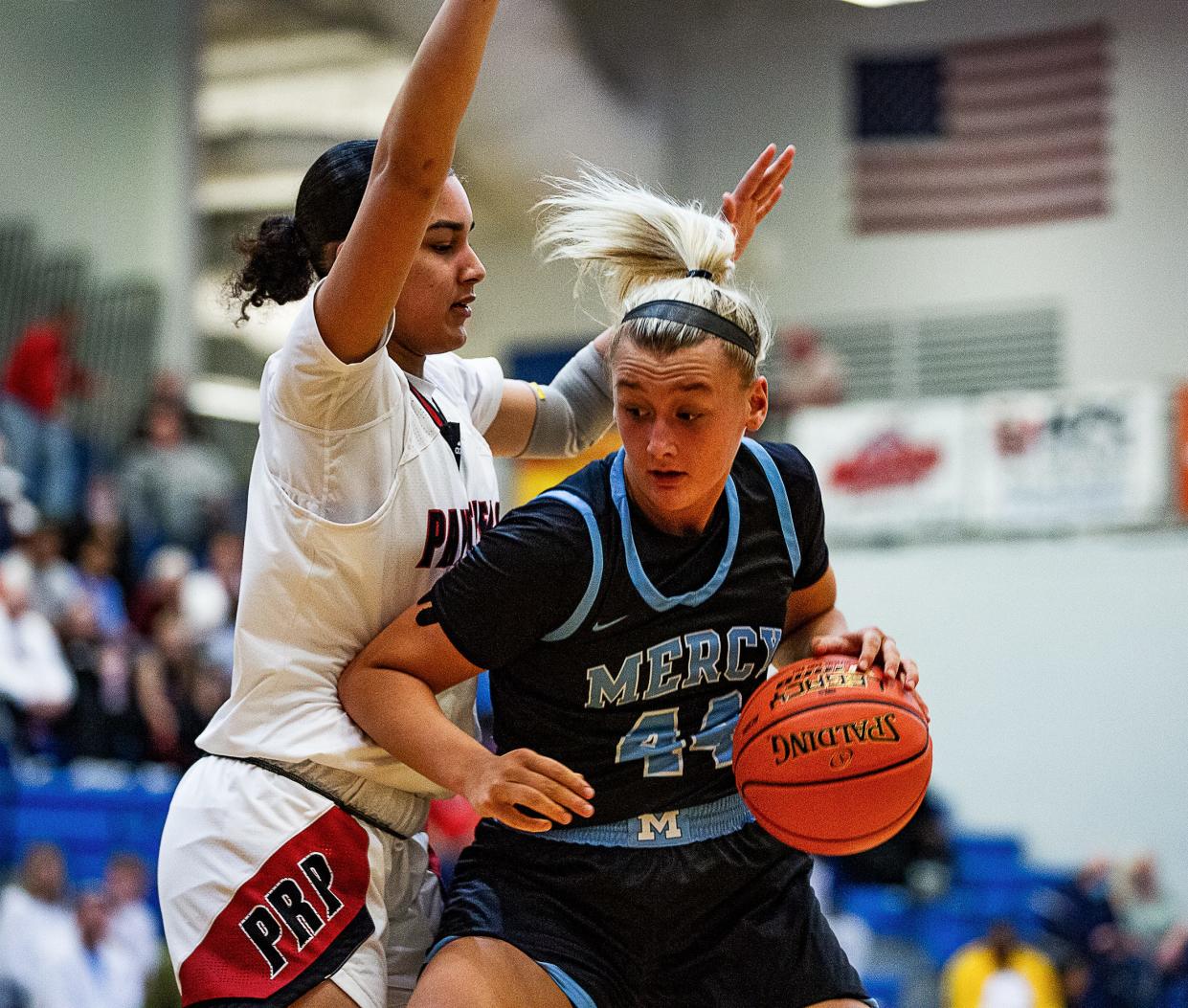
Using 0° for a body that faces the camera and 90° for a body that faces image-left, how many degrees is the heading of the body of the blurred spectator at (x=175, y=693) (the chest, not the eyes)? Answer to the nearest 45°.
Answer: approximately 0°

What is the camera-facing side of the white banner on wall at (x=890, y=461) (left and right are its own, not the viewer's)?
front

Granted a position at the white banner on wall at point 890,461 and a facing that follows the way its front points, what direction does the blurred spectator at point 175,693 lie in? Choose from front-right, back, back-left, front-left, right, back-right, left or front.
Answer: front-right

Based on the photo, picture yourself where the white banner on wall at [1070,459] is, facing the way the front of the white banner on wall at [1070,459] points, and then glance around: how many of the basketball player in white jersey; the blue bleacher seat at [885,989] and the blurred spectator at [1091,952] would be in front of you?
3

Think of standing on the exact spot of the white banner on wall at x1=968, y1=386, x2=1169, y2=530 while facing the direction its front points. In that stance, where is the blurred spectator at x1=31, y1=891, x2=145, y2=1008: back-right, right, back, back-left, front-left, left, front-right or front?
front-right

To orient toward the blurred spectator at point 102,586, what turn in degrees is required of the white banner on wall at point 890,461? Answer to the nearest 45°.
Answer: approximately 45° to its right

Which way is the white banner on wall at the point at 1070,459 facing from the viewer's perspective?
toward the camera

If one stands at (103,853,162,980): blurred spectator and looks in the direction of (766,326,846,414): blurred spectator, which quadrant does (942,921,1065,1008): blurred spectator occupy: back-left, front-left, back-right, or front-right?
front-right

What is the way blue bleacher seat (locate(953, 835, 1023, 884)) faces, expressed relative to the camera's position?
facing the viewer
